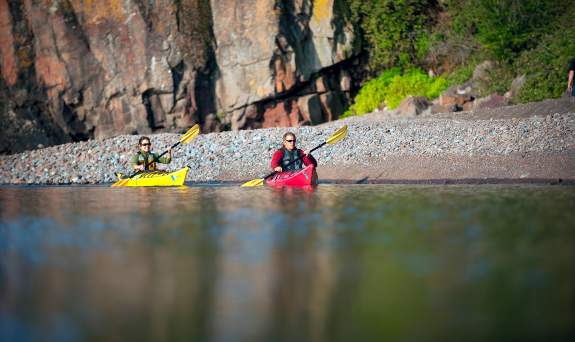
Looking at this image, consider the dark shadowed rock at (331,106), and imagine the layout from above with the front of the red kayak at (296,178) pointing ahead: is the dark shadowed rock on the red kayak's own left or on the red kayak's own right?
on the red kayak's own left

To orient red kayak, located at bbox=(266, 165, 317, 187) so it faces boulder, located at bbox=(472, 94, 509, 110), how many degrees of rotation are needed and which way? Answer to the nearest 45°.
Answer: approximately 90° to its left

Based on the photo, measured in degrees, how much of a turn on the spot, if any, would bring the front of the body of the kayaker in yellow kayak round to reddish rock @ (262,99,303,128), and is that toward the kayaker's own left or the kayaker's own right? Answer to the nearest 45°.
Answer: approximately 90° to the kayaker's own left

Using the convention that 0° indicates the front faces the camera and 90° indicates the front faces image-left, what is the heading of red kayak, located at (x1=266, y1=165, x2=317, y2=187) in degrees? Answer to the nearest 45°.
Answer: approximately 315°

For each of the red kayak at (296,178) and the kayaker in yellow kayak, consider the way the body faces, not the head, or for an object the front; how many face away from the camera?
0

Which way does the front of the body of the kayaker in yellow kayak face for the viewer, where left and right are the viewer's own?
facing the viewer and to the right of the viewer

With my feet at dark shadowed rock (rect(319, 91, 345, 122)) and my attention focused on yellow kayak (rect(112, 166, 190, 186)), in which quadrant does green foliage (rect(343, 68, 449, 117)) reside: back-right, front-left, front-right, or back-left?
back-left
